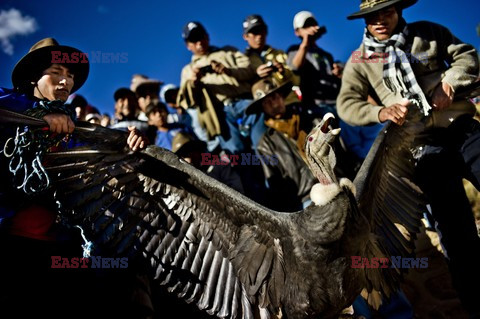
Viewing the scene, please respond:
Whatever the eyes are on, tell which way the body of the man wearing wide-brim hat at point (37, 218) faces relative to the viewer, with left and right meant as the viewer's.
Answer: facing the viewer and to the right of the viewer

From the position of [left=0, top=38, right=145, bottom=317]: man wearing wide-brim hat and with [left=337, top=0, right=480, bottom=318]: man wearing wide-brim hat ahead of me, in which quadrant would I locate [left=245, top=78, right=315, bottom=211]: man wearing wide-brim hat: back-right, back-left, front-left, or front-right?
front-left

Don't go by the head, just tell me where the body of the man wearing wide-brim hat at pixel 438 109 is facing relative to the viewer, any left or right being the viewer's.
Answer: facing the viewer and to the left of the viewer

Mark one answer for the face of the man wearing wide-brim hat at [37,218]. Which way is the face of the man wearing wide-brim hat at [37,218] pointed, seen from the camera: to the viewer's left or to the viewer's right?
to the viewer's right

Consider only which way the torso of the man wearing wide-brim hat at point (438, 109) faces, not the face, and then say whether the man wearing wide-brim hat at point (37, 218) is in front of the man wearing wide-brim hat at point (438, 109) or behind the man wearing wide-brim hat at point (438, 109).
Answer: in front

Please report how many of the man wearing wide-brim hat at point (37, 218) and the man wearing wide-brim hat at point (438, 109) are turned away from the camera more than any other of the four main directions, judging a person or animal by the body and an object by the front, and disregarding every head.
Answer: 0

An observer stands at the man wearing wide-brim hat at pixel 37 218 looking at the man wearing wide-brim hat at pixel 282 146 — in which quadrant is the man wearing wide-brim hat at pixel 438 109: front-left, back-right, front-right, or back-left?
front-right

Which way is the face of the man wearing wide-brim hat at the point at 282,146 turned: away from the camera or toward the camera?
toward the camera
